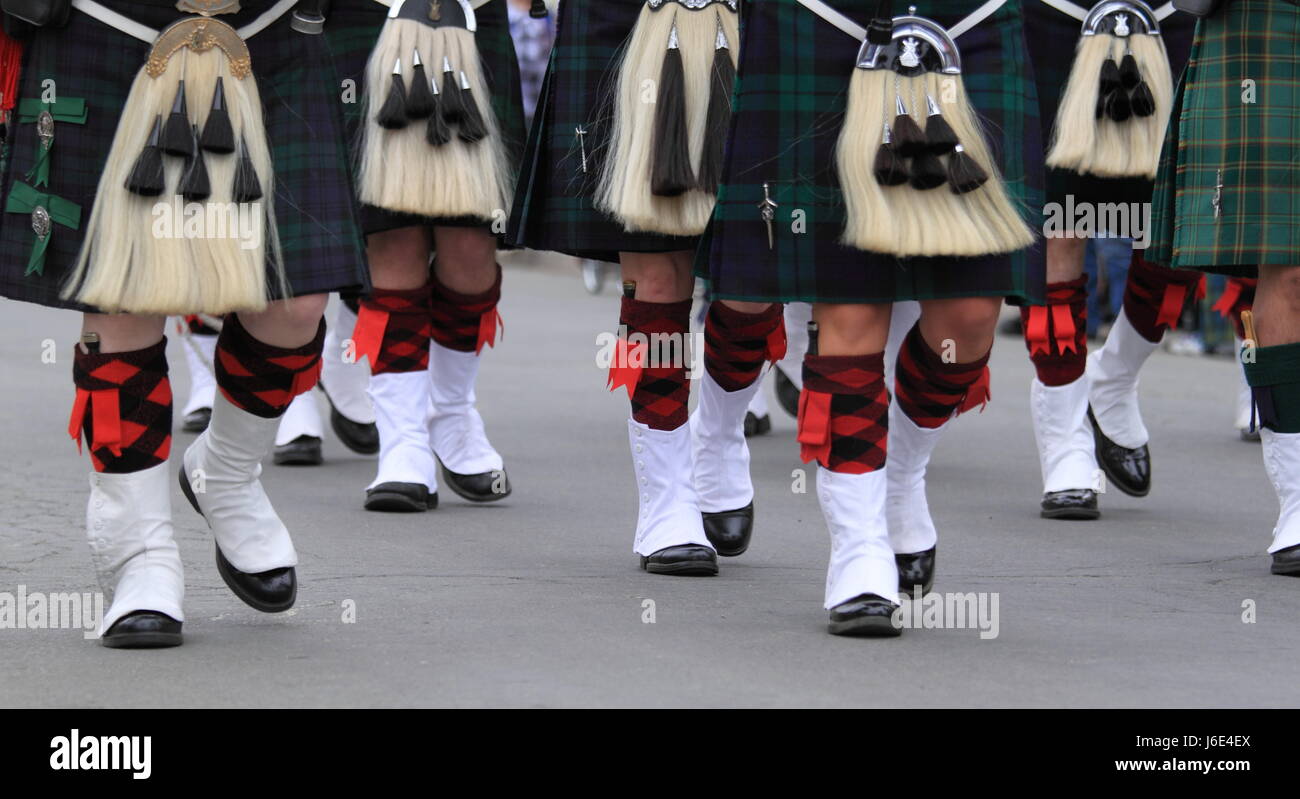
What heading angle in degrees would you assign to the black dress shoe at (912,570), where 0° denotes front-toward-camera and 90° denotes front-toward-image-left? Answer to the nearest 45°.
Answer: approximately 0°

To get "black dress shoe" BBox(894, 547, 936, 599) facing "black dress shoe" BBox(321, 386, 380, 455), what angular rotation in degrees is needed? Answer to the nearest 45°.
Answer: approximately 135° to its right

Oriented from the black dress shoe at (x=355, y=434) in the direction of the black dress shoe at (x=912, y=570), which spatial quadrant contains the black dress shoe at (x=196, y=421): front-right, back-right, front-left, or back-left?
back-right

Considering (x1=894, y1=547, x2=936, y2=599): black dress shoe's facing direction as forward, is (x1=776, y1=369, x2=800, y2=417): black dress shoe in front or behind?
behind

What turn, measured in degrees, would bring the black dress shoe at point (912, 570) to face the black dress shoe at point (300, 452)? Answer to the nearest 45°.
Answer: approximately 135° to its right

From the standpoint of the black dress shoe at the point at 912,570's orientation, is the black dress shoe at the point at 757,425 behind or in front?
behind

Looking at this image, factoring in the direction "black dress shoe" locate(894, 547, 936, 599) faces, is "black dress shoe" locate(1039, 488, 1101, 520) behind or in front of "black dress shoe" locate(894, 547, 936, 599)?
behind

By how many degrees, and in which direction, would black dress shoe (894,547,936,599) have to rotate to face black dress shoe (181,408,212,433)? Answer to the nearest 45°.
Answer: approximately 135° to its right
